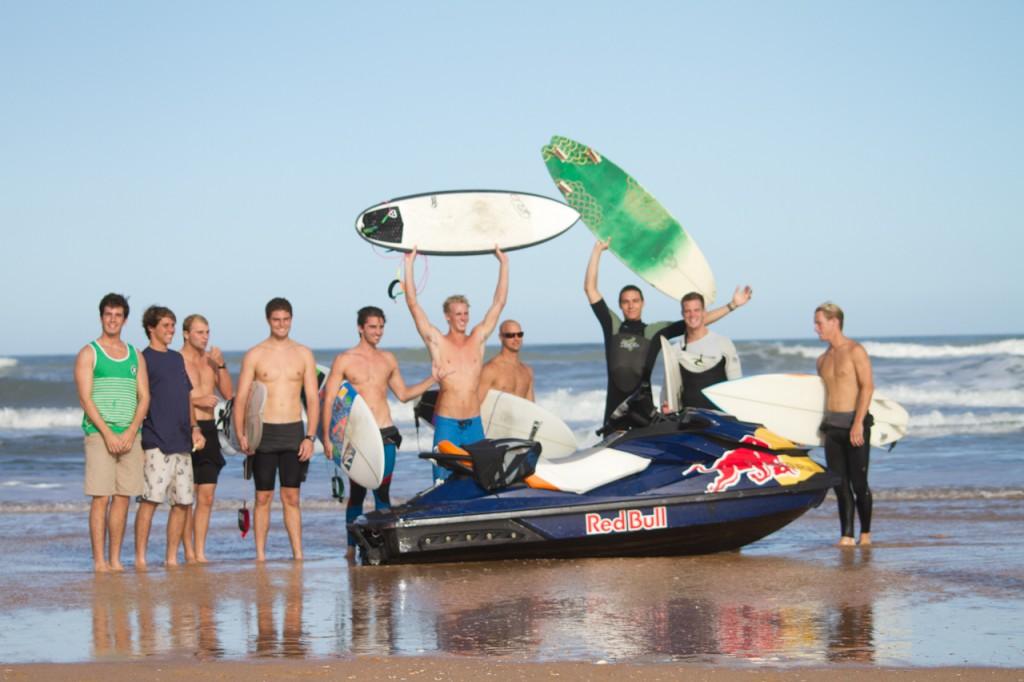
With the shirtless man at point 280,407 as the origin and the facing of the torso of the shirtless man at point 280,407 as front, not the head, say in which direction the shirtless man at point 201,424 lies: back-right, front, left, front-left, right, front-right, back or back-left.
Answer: back-right

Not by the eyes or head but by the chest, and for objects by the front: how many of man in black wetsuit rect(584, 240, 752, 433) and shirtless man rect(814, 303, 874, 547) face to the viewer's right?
0

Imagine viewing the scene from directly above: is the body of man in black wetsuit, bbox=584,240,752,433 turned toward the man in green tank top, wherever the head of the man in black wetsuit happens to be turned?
no

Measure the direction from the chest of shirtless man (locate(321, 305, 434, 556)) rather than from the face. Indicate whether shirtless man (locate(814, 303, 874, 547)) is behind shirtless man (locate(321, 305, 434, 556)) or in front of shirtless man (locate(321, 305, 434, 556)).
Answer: in front

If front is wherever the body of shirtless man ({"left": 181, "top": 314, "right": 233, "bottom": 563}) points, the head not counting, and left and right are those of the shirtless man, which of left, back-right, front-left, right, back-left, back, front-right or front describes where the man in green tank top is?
right

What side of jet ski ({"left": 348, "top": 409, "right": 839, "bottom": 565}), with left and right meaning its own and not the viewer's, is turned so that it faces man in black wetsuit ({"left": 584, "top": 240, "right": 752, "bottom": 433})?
left

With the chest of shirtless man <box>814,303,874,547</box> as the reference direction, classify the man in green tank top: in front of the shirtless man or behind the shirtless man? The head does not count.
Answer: in front

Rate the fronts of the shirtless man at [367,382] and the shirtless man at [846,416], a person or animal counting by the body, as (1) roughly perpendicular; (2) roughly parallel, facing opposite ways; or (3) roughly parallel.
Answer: roughly perpendicular

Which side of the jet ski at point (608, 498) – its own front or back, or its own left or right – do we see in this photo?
right

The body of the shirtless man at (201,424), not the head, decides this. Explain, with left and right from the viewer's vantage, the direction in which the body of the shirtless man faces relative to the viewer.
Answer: facing the viewer and to the right of the viewer

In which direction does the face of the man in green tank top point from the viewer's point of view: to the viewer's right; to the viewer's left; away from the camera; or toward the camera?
toward the camera

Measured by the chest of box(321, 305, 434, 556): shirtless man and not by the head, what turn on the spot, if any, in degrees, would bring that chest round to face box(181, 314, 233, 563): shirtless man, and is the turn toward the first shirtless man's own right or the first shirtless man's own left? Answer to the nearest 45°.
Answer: approximately 135° to the first shirtless man's own right

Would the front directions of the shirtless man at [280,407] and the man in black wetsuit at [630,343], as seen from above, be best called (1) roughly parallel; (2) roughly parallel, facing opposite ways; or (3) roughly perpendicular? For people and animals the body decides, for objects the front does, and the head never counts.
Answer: roughly parallel

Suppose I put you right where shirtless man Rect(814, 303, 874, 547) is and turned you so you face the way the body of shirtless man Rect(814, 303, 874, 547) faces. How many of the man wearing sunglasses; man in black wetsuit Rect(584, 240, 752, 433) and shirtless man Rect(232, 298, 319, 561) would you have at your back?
0

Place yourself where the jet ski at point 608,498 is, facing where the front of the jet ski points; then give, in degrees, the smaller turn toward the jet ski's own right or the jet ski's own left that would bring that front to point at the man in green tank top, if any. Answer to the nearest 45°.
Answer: approximately 180°

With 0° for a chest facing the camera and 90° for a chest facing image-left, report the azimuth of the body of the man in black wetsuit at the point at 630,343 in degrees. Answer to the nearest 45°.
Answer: approximately 0°
